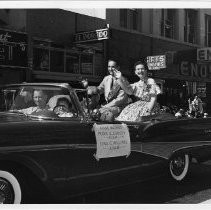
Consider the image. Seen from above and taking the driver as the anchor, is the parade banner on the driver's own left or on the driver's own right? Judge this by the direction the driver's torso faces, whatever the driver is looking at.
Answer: on the driver's own left

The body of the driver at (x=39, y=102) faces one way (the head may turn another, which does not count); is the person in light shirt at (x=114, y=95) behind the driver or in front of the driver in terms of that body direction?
behind

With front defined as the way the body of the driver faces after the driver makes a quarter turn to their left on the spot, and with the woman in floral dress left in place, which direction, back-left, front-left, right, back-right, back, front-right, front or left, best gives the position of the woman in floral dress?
left

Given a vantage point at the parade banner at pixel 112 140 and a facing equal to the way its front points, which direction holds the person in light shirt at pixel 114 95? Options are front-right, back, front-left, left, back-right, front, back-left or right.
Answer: back
